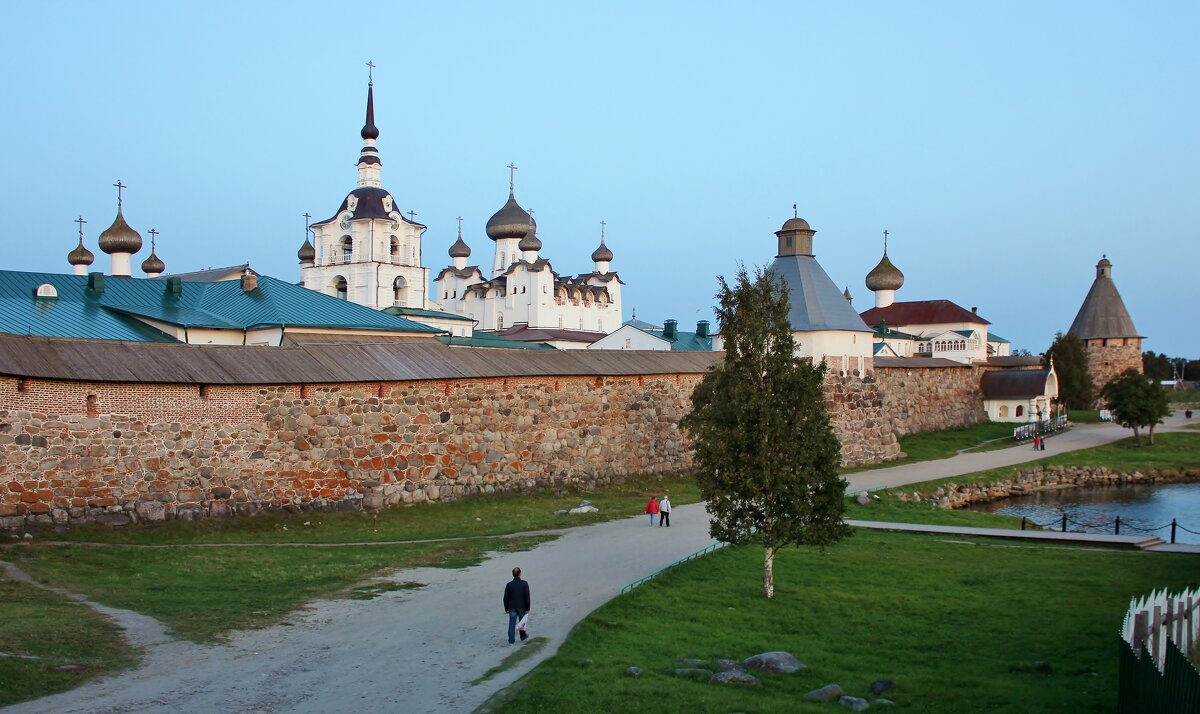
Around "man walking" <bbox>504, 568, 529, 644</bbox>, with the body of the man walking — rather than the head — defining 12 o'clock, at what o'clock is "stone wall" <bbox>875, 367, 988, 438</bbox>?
The stone wall is roughly at 1 o'clock from the man walking.

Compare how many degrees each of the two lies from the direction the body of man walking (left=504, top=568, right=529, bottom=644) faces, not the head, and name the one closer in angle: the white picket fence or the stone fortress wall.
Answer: the stone fortress wall

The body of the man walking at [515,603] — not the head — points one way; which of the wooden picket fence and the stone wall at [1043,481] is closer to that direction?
the stone wall

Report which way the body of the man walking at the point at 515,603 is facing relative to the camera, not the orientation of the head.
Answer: away from the camera

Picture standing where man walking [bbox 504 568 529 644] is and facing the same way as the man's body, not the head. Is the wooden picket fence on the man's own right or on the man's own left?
on the man's own right

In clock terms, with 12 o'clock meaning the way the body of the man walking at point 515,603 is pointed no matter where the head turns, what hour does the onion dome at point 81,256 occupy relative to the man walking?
The onion dome is roughly at 11 o'clock from the man walking.

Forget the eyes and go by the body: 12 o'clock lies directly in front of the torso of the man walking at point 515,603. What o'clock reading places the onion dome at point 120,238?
The onion dome is roughly at 11 o'clock from the man walking.

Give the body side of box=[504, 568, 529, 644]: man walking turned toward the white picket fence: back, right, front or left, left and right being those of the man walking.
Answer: right

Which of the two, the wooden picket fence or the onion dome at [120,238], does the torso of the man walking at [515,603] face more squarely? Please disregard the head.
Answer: the onion dome
